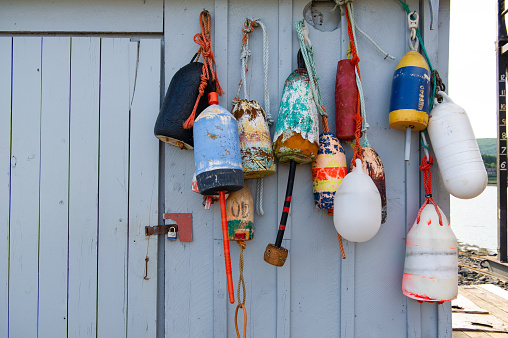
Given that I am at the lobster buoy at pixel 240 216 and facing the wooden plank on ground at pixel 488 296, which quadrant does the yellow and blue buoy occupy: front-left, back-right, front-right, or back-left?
front-right

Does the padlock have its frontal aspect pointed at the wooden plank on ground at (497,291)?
no

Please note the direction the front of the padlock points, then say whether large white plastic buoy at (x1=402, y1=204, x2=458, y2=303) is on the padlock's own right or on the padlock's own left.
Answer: on the padlock's own left

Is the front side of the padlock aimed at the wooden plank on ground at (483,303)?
no

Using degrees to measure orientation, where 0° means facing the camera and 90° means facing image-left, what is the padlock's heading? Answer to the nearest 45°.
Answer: approximately 0°

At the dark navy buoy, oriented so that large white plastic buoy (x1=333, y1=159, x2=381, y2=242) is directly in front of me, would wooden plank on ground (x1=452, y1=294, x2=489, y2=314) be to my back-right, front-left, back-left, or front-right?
front-left
